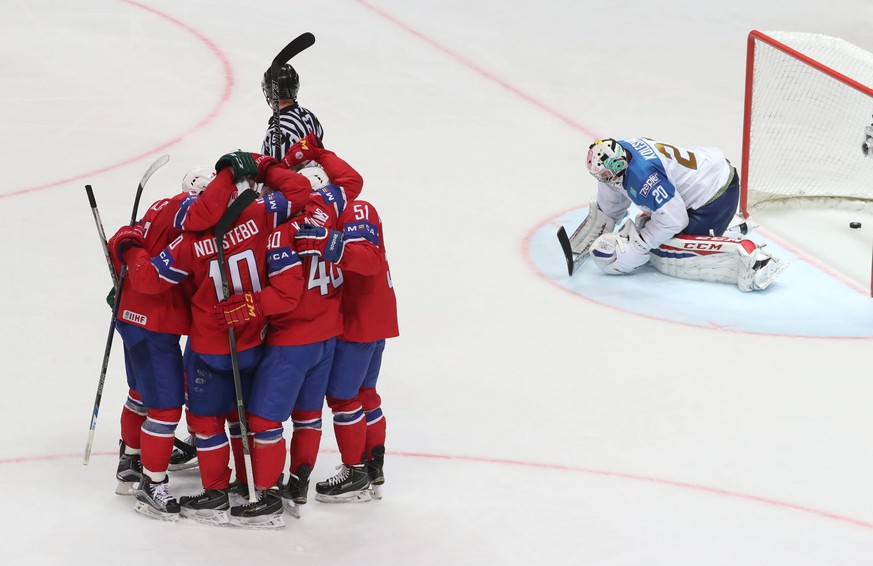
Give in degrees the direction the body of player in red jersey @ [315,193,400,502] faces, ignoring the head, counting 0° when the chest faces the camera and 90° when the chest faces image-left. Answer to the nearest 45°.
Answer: approximately 90°

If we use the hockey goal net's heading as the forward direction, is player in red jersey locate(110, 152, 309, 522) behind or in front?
in front

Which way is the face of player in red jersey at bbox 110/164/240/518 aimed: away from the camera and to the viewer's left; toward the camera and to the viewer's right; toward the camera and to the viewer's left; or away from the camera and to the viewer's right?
away from the camera and to the viewer's right

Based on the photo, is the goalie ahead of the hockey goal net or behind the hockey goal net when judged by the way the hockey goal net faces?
ahead

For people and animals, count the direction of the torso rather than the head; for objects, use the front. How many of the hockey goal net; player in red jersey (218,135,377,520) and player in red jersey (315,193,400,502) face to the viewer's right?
0

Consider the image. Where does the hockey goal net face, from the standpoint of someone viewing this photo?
facing the viewer and to the left of the viewer

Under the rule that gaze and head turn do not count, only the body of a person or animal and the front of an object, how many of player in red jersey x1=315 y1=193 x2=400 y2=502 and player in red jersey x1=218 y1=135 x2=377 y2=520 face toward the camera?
0

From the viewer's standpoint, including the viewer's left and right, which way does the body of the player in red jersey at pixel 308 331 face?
facing away from the viewer and to the left of the viewer
